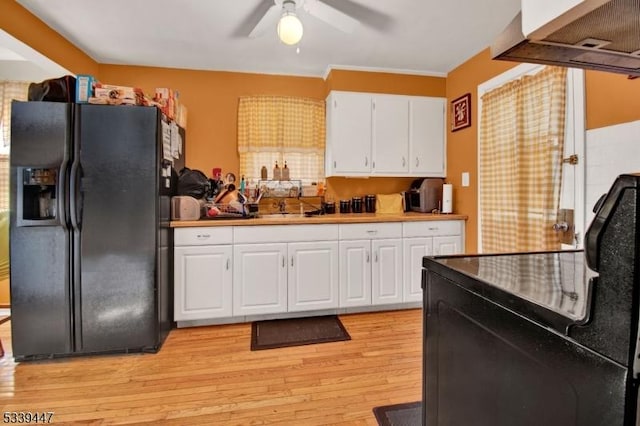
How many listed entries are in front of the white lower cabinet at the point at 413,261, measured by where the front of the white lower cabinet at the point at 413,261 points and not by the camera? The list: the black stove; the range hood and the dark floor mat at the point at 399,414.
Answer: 3

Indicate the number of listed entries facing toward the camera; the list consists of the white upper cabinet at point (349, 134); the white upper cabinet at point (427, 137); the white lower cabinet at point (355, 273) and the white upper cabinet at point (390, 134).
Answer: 4

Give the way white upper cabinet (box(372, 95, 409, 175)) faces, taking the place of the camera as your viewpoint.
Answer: facing the viewer

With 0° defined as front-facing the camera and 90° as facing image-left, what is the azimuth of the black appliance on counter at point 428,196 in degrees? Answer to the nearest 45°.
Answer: approximately 45°

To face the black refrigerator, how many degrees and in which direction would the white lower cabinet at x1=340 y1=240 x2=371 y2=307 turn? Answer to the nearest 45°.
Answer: approximately 45° to its right

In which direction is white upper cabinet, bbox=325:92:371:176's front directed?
toward the camera

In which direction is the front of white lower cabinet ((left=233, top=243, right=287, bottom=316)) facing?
toward the camera

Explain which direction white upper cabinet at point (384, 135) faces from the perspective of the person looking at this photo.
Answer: facing the viewer

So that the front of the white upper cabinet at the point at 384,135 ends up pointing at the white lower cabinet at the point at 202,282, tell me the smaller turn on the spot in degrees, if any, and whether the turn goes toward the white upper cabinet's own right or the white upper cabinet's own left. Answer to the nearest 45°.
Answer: approximately 45° to the white upper cabinet's own right
